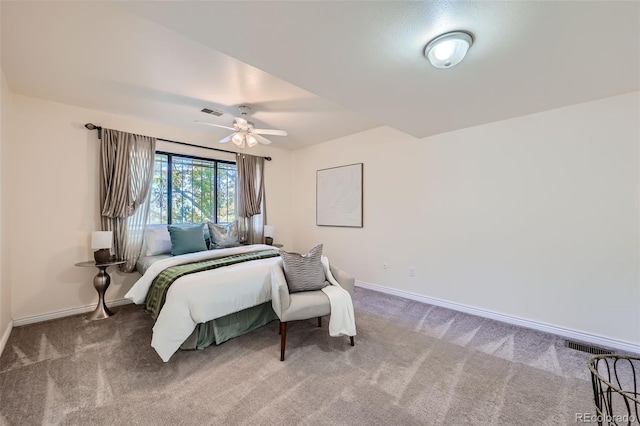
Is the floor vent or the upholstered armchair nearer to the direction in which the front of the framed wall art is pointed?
the upholstered armchair

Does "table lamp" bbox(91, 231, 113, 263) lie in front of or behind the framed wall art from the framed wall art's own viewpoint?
in front

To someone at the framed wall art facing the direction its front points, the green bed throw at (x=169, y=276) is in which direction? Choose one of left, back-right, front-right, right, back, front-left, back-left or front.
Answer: front

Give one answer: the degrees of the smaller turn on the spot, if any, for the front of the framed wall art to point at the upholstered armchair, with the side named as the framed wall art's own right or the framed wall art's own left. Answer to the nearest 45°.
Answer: approximately 45° to the framed wall art's own left

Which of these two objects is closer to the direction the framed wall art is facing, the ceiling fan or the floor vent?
the ceiling fan

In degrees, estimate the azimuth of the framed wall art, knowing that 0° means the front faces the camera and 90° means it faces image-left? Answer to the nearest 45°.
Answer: approximately 45°

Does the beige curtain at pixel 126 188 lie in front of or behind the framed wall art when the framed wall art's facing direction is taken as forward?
in front

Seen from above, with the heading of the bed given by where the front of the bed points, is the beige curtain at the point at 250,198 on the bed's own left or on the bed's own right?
on the bed's own left

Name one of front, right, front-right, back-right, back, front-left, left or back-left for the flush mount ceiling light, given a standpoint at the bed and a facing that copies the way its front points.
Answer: front

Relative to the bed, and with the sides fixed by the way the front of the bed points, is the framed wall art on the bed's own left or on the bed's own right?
on the bed's own left

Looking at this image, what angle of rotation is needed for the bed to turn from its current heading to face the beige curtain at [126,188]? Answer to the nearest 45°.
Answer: approximately 180°
